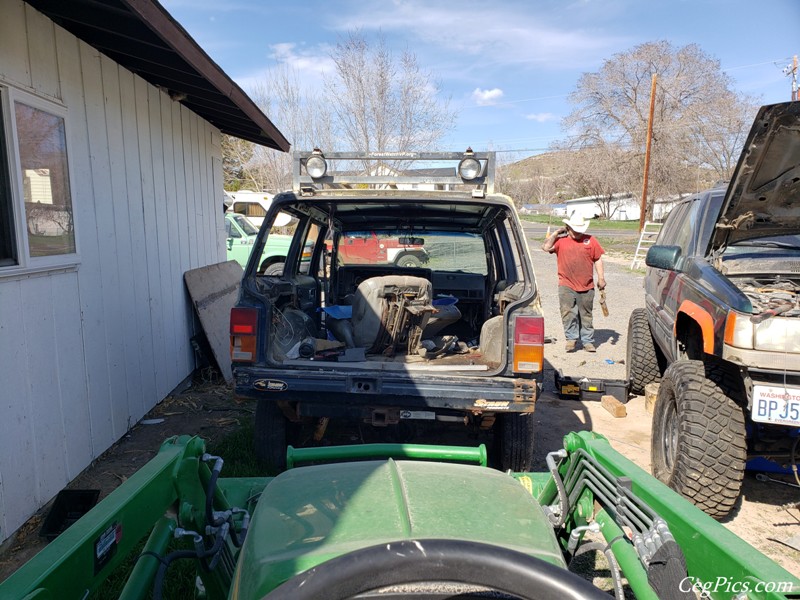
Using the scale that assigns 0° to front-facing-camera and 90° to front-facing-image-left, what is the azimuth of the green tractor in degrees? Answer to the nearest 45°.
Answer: approximately 180°

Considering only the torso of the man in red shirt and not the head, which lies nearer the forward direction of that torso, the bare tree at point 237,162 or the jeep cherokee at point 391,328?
the jeep cherokee

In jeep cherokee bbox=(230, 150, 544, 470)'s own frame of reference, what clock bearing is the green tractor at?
The green tractor is roughly at 6 o'clock from the jeep cherokee.

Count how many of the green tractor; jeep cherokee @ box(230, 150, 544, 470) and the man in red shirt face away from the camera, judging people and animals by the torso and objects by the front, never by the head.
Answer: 2

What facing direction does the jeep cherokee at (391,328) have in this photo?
away from the camera

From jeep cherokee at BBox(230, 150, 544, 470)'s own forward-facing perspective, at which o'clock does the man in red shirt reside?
The man in red shirt is roughly at 1 o'clock from the jeep cherokee.

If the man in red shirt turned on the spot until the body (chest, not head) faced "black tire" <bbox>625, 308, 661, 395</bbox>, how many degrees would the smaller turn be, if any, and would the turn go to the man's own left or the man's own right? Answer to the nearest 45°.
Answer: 0° — they already face it

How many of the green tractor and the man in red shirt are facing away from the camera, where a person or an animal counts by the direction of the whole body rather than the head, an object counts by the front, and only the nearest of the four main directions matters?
1

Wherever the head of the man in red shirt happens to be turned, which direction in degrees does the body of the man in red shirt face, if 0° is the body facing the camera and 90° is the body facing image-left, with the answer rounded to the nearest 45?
approximately 0°
